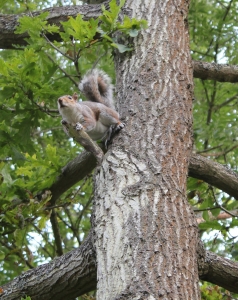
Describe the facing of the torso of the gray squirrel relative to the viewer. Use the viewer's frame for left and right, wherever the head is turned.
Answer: facing to the left of the viewer
